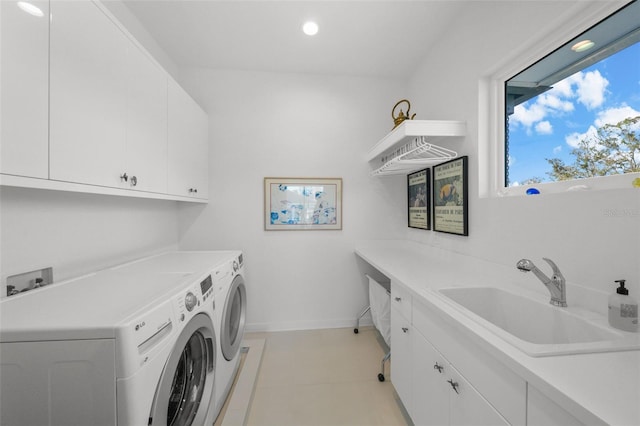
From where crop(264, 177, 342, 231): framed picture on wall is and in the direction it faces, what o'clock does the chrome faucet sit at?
The chrome faucet is roughly at 11 o'clock from the framed picture on wall.

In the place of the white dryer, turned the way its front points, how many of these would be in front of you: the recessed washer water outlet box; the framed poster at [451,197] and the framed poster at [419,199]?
2

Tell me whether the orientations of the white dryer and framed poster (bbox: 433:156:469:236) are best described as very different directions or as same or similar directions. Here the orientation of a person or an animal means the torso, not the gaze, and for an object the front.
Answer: very different directions

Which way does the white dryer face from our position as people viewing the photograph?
facing to the right of the viewer

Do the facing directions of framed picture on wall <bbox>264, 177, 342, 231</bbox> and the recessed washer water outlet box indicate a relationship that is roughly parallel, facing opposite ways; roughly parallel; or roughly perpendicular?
roughly perpendicular

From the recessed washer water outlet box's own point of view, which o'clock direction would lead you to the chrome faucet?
The chrome faucet is roughly at 12 o'clock from the recessed washer water outlet box.

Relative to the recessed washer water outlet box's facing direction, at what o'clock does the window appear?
The window is roughly at 12 o'clock from the recessed washer water outlet box.

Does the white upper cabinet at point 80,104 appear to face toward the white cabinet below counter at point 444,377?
yes

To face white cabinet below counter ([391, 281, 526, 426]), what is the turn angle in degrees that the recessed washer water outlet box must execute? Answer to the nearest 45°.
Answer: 0° — it already faces it

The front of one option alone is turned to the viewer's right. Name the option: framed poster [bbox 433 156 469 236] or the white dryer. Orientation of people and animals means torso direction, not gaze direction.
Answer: the white dryer

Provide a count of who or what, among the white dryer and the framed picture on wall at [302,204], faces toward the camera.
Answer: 1

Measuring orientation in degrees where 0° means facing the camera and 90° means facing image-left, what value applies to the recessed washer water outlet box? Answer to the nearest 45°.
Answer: approximately 315°
